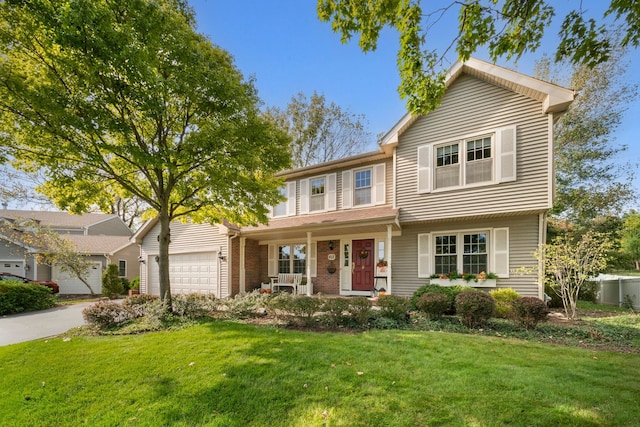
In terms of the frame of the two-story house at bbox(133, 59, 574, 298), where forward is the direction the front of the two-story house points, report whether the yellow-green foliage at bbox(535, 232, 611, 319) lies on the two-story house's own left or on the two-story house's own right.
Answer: on the two-story house's own left

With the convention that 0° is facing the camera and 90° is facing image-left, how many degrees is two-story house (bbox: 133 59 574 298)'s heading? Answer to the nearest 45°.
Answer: approximately 45°

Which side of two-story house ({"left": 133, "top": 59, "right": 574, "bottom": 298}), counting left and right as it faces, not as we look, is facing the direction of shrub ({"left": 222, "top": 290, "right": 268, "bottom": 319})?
front

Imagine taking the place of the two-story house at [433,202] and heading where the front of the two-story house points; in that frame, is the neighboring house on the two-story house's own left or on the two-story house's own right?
on the two-story house's own right

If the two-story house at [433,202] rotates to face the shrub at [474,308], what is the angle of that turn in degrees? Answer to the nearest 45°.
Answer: approximately 45° to its left
